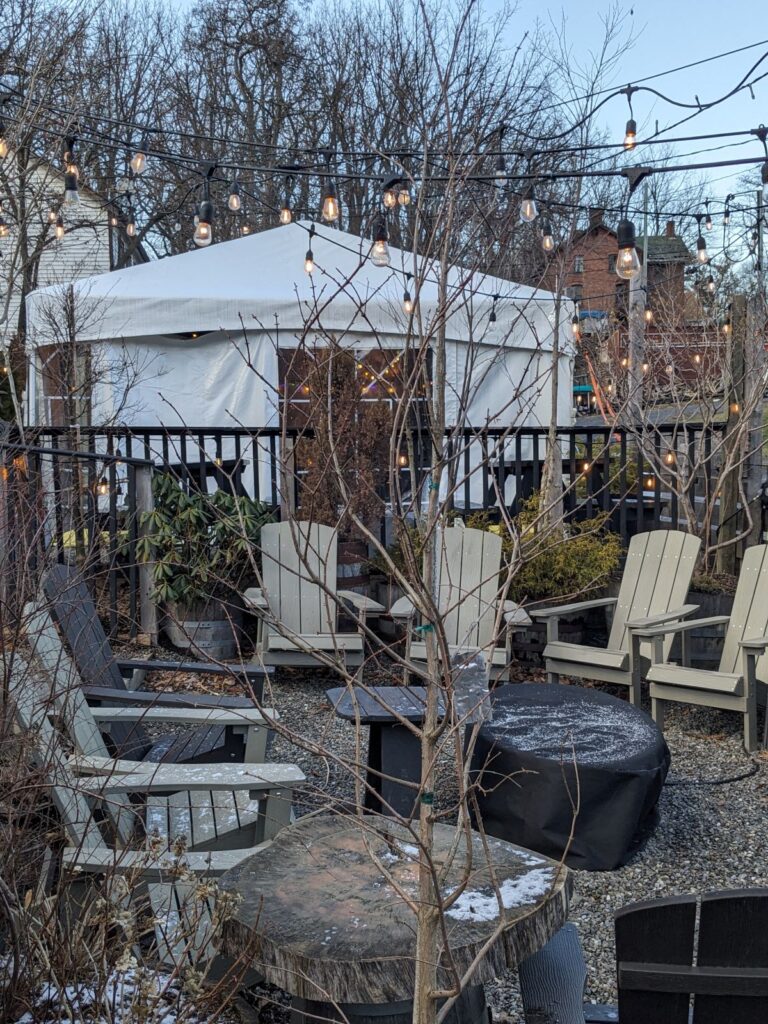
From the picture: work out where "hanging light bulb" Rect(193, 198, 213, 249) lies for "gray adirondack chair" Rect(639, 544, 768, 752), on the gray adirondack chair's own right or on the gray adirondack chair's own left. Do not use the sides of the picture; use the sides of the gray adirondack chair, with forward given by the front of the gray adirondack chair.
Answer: on the gray adirondack chair's own right

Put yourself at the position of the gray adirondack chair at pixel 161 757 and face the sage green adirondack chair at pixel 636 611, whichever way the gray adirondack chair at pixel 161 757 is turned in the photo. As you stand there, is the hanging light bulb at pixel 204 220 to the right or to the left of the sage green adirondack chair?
left

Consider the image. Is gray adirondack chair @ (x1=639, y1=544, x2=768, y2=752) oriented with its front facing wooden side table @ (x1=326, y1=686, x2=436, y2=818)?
yes

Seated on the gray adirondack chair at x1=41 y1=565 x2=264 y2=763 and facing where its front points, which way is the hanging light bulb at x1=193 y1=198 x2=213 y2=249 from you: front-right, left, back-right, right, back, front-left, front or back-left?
left

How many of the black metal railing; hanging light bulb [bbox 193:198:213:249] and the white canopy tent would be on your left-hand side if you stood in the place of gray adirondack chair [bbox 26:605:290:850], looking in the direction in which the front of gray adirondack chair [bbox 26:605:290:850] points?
3

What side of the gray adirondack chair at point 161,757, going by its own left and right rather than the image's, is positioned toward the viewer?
right

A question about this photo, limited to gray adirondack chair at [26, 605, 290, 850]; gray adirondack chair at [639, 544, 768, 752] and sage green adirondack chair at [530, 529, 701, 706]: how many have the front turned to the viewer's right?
1

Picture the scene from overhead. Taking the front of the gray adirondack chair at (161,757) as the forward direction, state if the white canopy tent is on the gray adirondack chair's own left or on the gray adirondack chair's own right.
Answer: on the gray adirondack chair's own left

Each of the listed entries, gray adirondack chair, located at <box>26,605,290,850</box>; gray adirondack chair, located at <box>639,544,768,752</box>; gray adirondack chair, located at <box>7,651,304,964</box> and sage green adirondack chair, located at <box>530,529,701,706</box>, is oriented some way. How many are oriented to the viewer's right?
2

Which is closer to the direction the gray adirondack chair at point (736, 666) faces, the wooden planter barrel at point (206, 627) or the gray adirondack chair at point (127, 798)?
the gray adirondack chair

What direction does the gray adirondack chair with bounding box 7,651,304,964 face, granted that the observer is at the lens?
facing to the right of the viewer

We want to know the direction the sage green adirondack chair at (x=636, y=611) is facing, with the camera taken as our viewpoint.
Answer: facing the viewer and to the left of the viewer

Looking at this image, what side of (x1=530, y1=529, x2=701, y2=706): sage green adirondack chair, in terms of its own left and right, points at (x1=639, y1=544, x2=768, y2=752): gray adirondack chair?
left

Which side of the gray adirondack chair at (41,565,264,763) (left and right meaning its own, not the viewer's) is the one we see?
right
